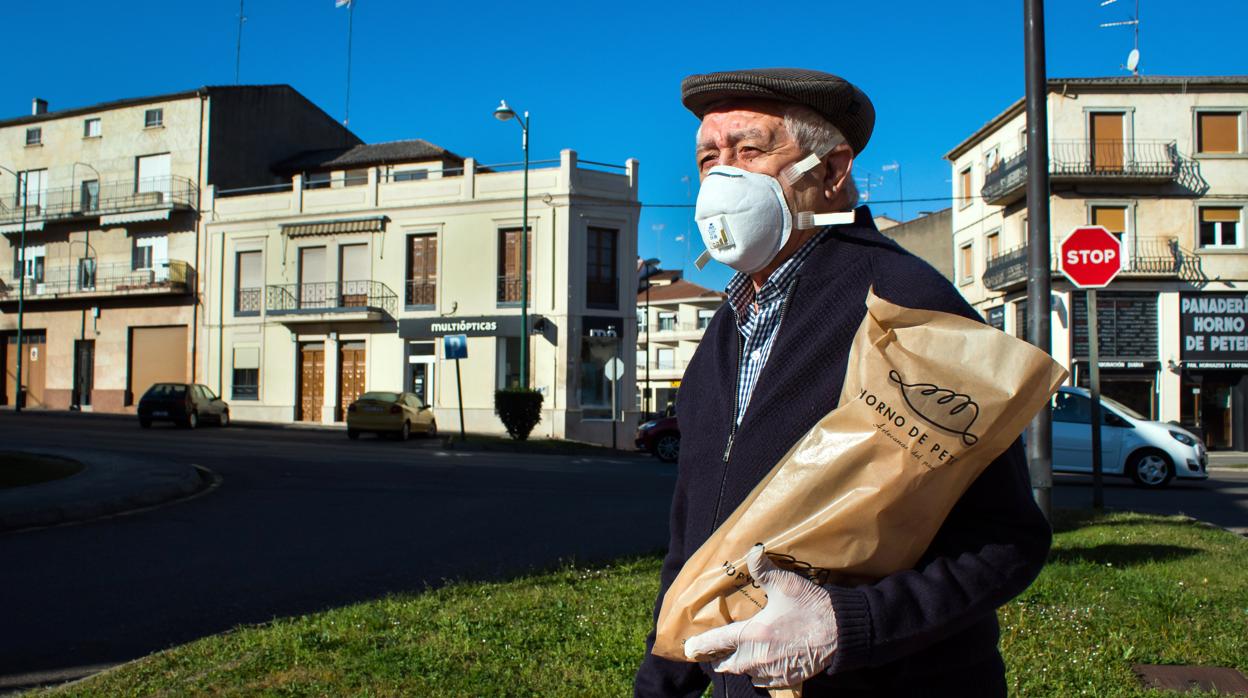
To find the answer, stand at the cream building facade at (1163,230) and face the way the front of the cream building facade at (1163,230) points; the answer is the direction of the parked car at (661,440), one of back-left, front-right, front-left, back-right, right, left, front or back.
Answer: front-right

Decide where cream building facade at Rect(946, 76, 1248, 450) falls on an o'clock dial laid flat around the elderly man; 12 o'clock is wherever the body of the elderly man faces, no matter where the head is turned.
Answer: The cream building facade is roughly at 5 o'clock from the elderly man.

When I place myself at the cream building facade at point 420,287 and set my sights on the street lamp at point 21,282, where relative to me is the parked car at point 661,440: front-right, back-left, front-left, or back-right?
back-left

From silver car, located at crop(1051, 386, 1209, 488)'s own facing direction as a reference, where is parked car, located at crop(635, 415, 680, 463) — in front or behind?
behind

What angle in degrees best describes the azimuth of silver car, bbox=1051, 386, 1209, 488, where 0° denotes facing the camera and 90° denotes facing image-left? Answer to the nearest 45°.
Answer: approximately 270°

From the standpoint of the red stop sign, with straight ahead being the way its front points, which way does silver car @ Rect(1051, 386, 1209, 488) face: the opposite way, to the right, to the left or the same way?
to the left

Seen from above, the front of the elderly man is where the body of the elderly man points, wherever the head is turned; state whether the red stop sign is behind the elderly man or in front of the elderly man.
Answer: behind

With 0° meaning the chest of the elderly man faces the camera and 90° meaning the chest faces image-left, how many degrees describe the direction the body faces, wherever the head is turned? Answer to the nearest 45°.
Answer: approximately 45°
